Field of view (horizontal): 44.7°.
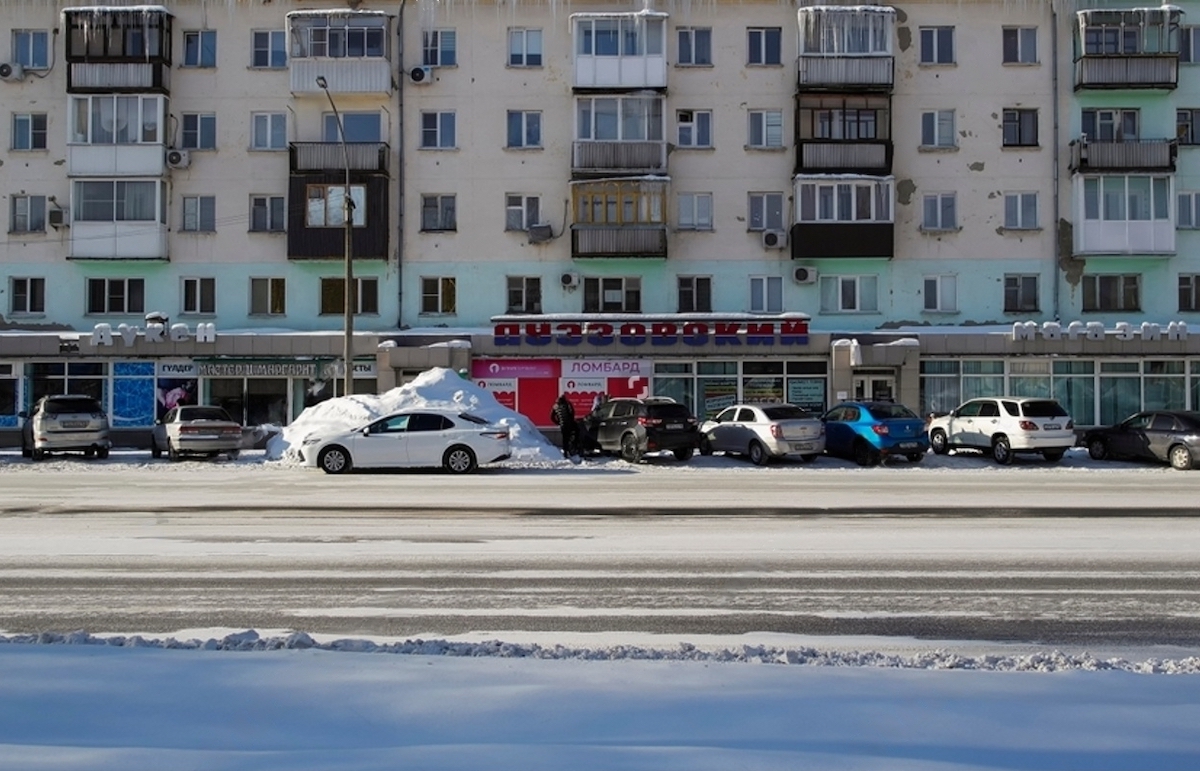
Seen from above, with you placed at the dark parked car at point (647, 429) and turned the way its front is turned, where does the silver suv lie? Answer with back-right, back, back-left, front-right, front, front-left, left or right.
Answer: front-left

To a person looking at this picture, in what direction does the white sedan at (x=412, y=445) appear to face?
facing to the left of the viewer

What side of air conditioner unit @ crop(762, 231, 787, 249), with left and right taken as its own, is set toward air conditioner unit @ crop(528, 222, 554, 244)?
right

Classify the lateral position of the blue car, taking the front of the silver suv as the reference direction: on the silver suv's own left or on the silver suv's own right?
on the silver suv's own right

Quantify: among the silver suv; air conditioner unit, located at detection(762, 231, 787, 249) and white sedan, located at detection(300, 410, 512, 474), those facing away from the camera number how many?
1

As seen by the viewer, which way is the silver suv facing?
away from the camera

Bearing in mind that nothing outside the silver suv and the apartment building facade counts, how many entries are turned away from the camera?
1

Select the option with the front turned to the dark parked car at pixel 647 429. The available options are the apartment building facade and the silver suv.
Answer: the apartment building facade

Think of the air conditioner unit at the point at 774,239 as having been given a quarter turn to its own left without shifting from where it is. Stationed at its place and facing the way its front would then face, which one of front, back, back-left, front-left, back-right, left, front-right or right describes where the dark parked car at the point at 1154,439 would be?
front-right

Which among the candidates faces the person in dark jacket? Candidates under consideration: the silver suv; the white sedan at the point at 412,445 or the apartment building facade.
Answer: the apartment building facade

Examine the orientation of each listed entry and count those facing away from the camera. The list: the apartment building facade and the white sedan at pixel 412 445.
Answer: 0

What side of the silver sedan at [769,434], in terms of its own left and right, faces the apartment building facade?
front

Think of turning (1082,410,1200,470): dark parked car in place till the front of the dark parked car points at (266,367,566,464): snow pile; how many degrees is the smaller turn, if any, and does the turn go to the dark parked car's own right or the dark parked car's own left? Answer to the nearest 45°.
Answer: approximately 45° to the dark parked car's own left

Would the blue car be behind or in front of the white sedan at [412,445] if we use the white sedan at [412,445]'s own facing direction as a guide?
behind
